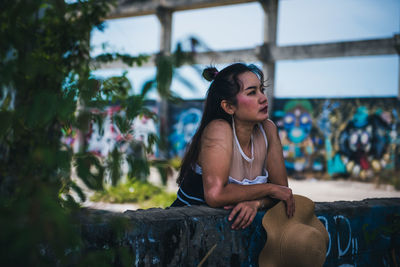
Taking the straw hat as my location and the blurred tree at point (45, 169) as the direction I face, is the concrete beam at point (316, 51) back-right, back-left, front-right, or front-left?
back-right

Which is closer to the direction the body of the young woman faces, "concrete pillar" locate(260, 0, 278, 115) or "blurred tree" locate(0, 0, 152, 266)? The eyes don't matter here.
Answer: the blurred tree

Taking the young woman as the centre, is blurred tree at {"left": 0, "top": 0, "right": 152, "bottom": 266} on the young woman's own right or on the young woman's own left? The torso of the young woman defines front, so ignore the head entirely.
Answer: on the young woman's own right

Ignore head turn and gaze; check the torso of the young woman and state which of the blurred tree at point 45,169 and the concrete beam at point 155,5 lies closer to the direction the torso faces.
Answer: the blurred tree
